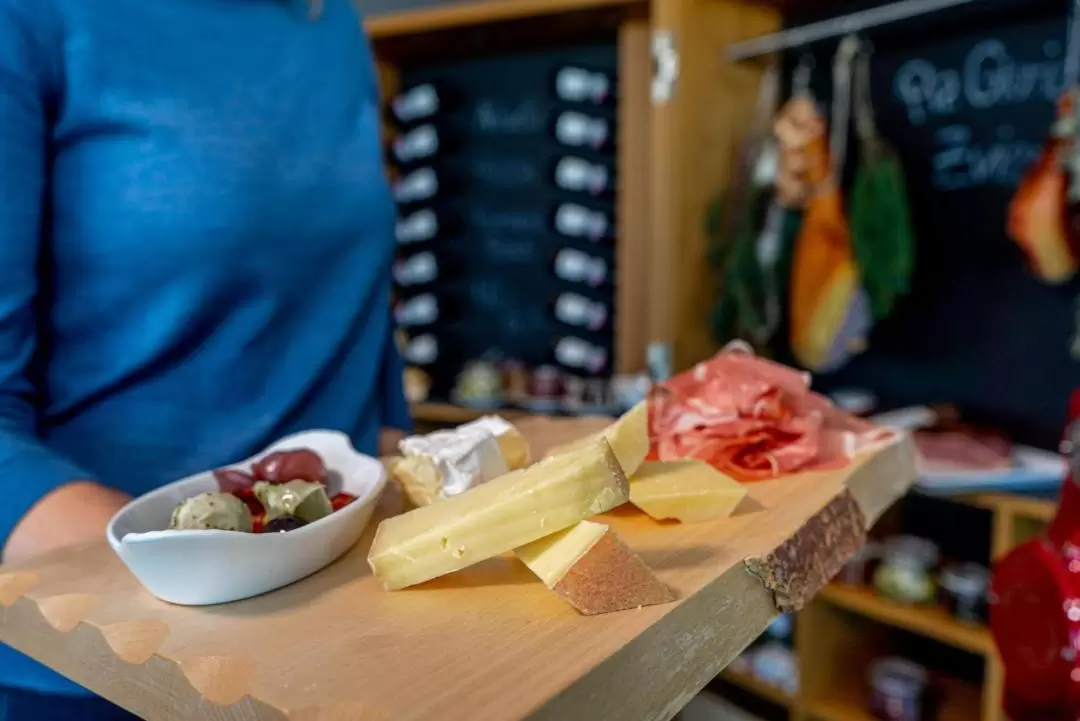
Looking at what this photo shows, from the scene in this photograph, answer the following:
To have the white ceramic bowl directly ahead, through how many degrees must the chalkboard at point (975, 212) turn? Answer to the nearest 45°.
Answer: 0° — it already faces it

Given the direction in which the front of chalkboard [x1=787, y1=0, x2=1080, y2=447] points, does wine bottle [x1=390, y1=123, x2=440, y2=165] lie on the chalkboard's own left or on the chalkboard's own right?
on the chalkboard's own right

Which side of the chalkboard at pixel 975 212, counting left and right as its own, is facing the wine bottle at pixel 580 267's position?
right

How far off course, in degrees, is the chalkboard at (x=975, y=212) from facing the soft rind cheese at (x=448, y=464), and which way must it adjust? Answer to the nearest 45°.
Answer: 0° — it already faces it

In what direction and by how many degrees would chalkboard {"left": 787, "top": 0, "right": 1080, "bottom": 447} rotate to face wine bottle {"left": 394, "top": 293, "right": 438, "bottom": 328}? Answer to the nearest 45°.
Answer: approximately 90° to its right

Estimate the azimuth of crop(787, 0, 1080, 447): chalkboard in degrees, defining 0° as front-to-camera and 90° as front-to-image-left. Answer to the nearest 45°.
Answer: approximately 0°

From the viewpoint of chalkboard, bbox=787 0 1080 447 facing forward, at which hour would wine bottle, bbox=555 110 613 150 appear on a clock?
The wine bottle is roughly at 3 o'clock from the chalkboard.

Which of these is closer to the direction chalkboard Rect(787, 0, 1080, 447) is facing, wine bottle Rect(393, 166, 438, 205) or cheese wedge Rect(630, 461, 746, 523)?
the cheese wedge
